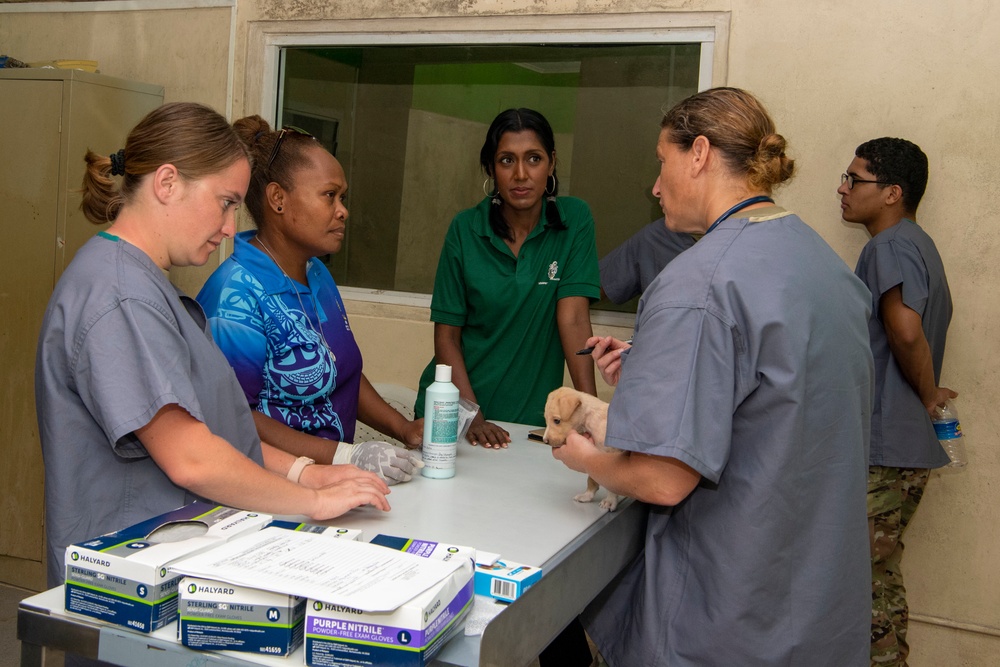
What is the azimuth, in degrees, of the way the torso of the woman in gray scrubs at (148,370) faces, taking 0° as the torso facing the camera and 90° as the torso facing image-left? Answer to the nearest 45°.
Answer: approximately 270°

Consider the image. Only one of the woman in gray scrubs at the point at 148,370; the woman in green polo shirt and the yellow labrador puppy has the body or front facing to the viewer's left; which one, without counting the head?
the yellow labrador puppy

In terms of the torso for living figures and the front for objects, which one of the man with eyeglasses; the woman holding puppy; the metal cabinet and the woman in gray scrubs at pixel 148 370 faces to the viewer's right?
the woman in gray scrubs

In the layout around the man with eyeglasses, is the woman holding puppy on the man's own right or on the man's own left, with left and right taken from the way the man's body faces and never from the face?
on the man's own left

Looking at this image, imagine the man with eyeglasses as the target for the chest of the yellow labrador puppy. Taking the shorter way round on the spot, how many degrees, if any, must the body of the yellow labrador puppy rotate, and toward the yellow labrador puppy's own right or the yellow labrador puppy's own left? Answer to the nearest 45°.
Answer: approximately 135° to the yellow labrador puppy's own right

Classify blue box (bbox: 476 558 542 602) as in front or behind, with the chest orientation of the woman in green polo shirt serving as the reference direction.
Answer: in front

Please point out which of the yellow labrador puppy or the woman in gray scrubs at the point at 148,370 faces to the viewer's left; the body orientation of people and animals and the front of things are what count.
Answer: the yellow labrador puppy

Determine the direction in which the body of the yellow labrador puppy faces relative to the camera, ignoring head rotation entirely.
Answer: to the viewer's left
